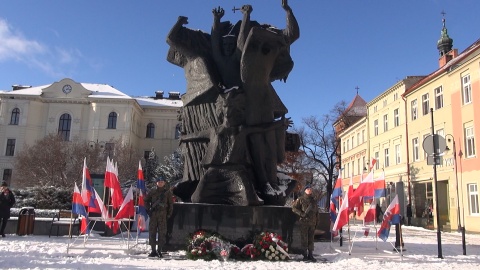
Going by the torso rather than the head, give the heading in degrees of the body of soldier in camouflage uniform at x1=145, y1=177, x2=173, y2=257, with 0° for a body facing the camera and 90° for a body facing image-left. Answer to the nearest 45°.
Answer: approximately 0°

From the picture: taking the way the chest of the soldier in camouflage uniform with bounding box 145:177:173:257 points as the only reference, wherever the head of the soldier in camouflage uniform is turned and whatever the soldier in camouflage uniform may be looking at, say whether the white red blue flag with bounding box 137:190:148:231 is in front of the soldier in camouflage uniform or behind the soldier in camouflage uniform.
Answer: behind

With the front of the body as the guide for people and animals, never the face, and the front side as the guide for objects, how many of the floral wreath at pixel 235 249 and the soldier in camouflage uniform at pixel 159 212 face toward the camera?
2

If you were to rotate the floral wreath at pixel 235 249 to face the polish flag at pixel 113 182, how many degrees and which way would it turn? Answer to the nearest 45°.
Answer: approximately 135° to its right

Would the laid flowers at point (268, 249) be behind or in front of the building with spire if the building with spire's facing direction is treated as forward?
in front

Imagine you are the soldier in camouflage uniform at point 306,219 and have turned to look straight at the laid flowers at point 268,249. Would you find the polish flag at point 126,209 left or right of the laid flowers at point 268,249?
right

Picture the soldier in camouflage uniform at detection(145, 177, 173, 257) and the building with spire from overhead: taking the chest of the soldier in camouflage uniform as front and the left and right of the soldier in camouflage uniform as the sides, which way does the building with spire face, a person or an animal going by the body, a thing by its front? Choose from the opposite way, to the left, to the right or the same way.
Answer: to the right

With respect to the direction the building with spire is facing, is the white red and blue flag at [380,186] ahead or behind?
ahead

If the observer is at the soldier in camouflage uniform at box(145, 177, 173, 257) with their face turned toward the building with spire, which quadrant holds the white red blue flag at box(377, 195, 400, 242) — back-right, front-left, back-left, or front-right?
front-right

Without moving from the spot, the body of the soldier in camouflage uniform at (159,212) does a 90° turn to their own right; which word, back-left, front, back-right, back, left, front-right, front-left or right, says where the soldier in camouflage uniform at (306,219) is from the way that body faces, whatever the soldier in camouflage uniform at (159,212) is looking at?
back

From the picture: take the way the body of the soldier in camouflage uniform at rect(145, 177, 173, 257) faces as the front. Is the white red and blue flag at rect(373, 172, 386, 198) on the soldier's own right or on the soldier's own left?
on the soldier's own left

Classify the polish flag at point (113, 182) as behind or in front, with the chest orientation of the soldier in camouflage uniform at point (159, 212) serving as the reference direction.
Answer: behind
